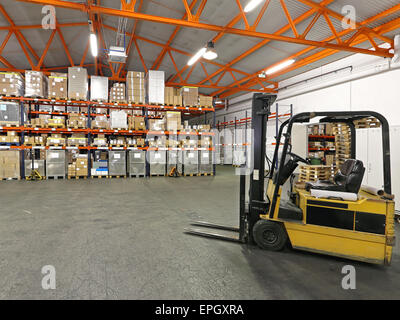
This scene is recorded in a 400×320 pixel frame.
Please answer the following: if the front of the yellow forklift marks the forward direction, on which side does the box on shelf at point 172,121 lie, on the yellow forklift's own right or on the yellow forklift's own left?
on the yellow forklift's own right

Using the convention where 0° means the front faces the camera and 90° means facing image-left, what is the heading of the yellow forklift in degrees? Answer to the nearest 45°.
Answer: approximately 90°

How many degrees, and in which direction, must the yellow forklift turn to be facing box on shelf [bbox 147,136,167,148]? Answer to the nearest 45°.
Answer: approximately 45° to its right

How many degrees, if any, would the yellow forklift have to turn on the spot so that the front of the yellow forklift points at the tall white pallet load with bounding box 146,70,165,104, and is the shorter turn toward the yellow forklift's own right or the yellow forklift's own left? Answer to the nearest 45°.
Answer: approximately 45° to the yellow forklift's own right

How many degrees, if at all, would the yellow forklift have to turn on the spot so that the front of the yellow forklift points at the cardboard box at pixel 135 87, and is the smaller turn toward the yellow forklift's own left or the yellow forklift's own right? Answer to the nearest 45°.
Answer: approximately 45° to the yellow forklift's own right

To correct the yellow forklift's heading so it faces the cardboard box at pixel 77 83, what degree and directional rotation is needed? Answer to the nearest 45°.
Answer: approximately 45° to its right
